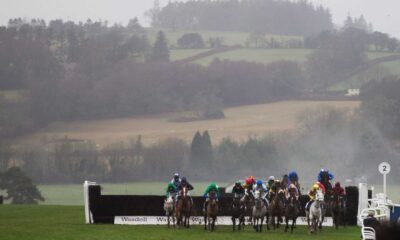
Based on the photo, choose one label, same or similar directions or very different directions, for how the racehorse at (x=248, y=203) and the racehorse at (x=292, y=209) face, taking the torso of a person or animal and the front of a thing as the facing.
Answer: same or similar directions

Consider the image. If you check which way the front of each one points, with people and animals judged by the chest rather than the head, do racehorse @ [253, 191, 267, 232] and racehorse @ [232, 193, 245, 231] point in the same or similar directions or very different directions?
same or similar directions

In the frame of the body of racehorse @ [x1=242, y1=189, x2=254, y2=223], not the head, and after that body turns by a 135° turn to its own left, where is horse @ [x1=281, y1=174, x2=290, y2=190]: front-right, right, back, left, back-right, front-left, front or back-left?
front

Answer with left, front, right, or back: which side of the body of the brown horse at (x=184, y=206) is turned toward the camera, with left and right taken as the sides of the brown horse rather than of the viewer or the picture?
front

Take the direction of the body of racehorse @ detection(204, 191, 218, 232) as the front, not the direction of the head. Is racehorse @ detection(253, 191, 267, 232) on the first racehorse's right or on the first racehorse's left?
on the first racehorse's left

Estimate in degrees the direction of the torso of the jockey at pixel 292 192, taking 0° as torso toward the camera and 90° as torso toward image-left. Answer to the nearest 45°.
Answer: approximately 0°

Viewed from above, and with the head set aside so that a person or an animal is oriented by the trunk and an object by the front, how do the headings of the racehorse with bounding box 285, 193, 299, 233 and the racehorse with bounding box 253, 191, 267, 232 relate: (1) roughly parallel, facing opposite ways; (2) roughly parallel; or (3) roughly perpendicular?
roughly parallel

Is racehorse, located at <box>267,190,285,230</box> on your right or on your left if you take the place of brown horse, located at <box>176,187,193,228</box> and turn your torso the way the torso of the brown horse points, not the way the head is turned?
on your left

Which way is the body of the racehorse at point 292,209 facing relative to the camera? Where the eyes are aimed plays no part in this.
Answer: toward the camera

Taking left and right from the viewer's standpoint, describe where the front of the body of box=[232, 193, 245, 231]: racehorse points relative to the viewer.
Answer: facing the viewer

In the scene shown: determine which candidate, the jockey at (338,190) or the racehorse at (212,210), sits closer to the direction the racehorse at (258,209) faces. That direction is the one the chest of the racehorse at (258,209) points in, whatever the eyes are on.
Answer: the racehorse
